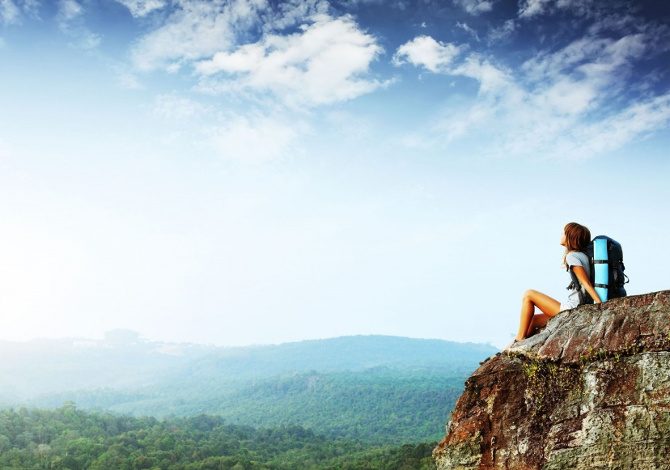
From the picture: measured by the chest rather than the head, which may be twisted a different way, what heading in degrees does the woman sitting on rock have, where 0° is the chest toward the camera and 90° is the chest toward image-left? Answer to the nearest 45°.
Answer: approximately 90°
